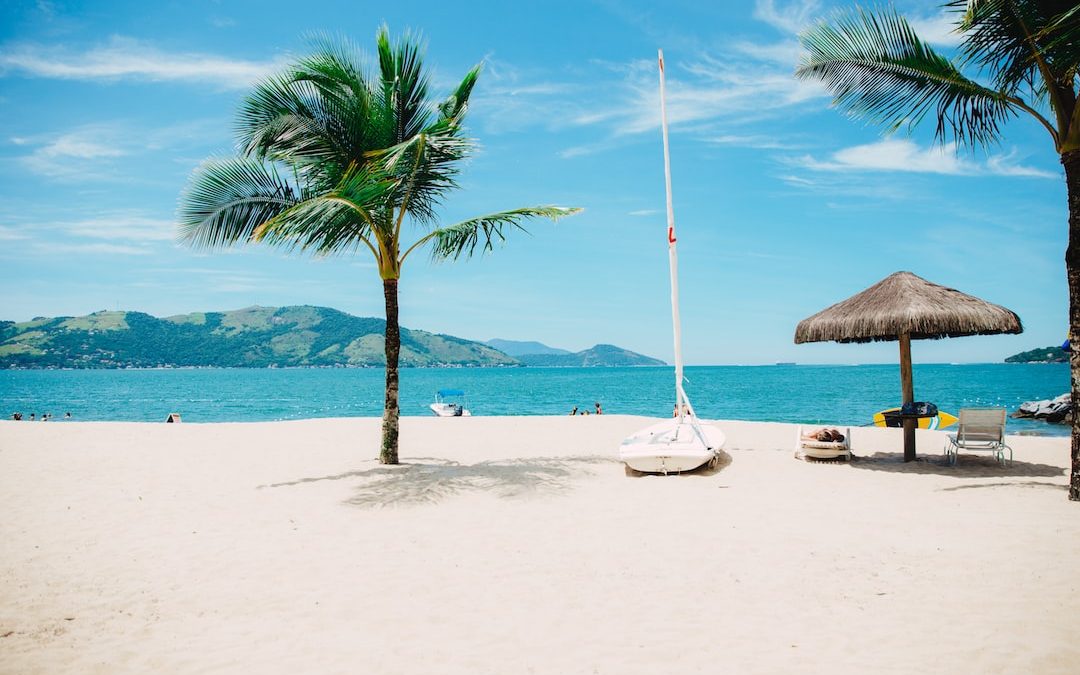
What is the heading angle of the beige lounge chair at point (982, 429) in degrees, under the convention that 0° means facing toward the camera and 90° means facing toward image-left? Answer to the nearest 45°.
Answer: approximately 180°

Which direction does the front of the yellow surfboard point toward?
to the viewer's right

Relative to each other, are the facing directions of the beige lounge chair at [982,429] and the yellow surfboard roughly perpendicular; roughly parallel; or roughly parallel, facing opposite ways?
roughly perpendicular

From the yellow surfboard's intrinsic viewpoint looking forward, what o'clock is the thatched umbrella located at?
The thatched umbrella is roughly at 3 o'clock from the yellow surfboard.

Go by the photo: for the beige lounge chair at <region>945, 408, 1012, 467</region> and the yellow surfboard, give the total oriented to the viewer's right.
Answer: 1
